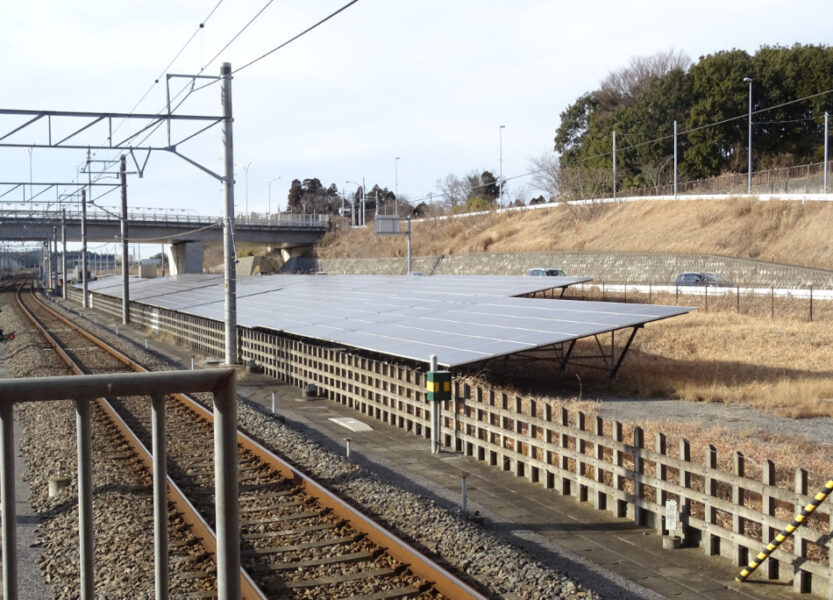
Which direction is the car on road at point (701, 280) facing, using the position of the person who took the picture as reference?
facing to the right of the viewer
